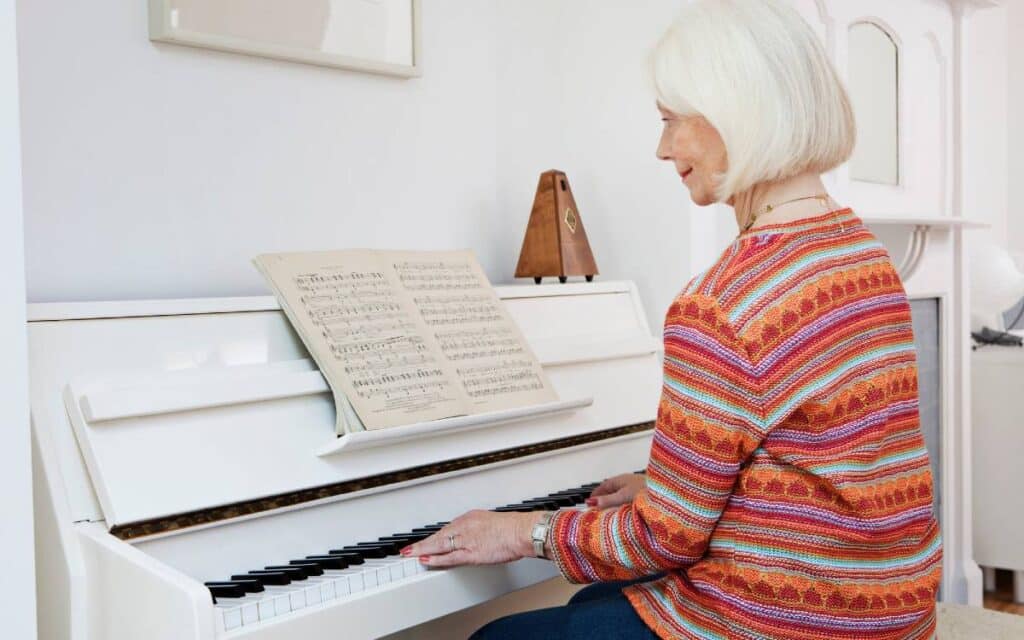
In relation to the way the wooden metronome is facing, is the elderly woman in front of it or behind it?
in front

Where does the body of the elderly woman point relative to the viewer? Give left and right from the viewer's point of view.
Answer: facing away from the viewer and to the left of the viewer

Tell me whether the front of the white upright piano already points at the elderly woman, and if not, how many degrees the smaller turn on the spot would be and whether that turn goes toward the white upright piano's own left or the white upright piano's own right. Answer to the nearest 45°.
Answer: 0° — it already faces them

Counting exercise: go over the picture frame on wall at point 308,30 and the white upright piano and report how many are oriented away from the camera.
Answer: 0

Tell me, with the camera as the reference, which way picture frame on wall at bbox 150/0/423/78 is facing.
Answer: facing the viewer and to the right of the viewer

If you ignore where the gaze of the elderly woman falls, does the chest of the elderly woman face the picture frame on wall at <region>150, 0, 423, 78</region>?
yes

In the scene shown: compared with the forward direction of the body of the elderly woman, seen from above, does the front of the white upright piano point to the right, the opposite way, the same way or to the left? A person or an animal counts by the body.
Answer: the opposite way

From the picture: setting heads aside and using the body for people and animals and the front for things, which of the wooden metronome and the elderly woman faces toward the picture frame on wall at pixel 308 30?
the elderly woman

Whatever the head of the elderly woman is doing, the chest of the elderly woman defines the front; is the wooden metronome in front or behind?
in front

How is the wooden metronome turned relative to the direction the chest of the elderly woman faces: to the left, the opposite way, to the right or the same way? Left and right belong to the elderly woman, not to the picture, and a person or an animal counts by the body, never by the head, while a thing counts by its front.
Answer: the opposite way

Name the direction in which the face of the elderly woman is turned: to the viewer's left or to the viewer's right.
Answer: to the viewer's left

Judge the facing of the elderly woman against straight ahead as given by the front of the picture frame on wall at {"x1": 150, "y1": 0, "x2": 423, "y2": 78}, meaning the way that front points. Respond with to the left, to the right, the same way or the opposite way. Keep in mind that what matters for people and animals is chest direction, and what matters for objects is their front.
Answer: the opposite way

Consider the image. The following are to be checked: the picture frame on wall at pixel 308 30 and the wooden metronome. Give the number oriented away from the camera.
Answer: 0

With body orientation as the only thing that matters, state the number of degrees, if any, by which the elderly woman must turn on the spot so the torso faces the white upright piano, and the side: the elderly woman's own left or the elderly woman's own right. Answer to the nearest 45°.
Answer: approximately 45° to the elderly woman's own left

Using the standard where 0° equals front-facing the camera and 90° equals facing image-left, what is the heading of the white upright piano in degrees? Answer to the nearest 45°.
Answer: approximately 315°
